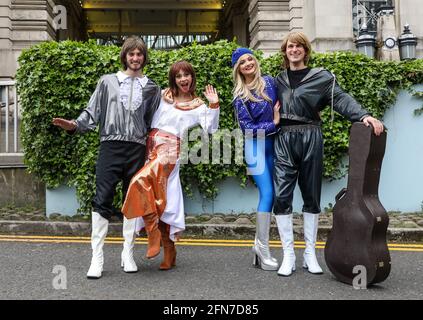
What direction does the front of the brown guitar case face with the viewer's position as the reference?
facing the viewer and to the left of the viewer

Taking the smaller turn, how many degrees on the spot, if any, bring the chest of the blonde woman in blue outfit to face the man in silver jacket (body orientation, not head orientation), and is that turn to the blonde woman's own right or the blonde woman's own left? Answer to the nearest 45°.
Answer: approximately 135° to the blonde woman's own right

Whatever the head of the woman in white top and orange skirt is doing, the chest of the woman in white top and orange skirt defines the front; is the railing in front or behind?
behind

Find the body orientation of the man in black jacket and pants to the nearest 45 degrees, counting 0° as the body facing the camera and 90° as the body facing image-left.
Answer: approximately 0°

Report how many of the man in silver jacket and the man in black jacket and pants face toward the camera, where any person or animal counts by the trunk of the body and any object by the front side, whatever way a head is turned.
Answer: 2

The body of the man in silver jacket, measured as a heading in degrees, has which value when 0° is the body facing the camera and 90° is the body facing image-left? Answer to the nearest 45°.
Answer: approximately 0°

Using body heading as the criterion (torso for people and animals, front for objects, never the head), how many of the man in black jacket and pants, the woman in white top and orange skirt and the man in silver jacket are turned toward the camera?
3

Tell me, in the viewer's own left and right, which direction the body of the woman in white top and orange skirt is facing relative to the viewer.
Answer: facing the viewer

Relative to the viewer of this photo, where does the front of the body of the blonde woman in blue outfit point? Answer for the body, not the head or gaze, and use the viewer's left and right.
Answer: facing the viewer and to the right of the viewer

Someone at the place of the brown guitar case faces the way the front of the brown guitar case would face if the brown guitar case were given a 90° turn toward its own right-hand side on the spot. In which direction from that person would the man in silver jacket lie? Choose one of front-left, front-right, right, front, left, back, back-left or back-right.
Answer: front-left
